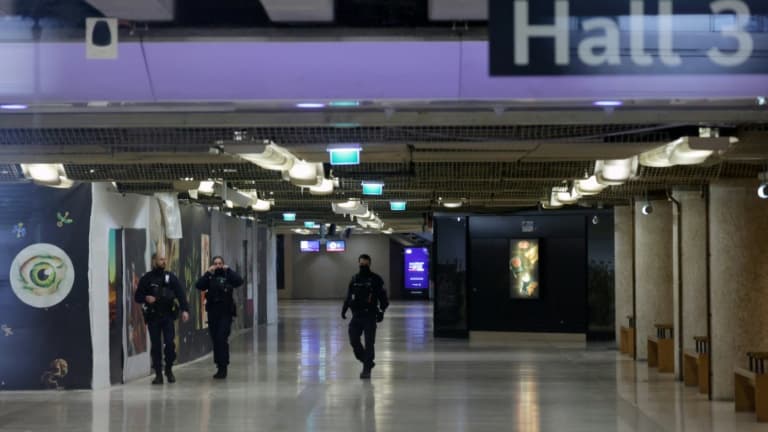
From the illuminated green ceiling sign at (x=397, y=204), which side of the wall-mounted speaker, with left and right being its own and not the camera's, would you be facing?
back

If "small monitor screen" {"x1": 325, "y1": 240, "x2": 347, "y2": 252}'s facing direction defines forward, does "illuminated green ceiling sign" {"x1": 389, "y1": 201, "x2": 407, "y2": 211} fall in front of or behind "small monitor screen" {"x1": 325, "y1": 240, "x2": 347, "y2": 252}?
in front

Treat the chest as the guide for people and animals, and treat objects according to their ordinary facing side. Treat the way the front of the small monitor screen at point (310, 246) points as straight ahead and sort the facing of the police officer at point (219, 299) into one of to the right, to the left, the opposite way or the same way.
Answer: the same way

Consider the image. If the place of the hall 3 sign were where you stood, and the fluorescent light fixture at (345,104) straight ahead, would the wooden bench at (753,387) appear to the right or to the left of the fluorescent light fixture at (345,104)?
right

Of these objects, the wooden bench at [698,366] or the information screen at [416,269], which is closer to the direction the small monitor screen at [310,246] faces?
the wooden bench

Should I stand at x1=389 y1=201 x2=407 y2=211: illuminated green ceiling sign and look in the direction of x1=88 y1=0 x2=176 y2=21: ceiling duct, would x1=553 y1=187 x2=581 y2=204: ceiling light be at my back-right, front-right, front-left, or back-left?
front-left

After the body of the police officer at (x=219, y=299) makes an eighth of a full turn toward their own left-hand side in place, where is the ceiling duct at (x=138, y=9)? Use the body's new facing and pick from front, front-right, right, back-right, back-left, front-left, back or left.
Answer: front-right

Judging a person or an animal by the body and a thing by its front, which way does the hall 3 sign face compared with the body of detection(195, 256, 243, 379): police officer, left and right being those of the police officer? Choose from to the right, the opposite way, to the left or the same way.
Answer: the same way

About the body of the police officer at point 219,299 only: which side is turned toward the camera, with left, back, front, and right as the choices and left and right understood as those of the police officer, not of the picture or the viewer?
front

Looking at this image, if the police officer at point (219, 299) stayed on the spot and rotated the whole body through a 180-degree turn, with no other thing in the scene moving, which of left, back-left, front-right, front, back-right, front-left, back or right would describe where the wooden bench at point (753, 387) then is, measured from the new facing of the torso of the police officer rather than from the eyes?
back-right

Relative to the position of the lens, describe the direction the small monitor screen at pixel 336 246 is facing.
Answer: facing the viewer

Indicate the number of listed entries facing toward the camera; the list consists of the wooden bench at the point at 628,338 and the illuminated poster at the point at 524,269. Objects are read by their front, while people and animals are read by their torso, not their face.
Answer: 1

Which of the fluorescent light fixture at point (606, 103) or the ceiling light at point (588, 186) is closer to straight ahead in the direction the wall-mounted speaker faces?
the fluorescent light fixture

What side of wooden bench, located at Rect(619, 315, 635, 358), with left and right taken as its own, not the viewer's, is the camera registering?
left

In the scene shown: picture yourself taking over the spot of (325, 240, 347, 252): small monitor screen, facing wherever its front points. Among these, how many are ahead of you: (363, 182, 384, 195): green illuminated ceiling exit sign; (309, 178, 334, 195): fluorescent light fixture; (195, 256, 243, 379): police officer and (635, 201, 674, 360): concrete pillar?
4

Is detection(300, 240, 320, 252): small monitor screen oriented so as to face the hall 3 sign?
yes
